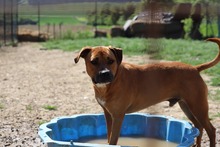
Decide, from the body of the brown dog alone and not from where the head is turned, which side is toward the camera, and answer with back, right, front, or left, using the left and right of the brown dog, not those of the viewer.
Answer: left
